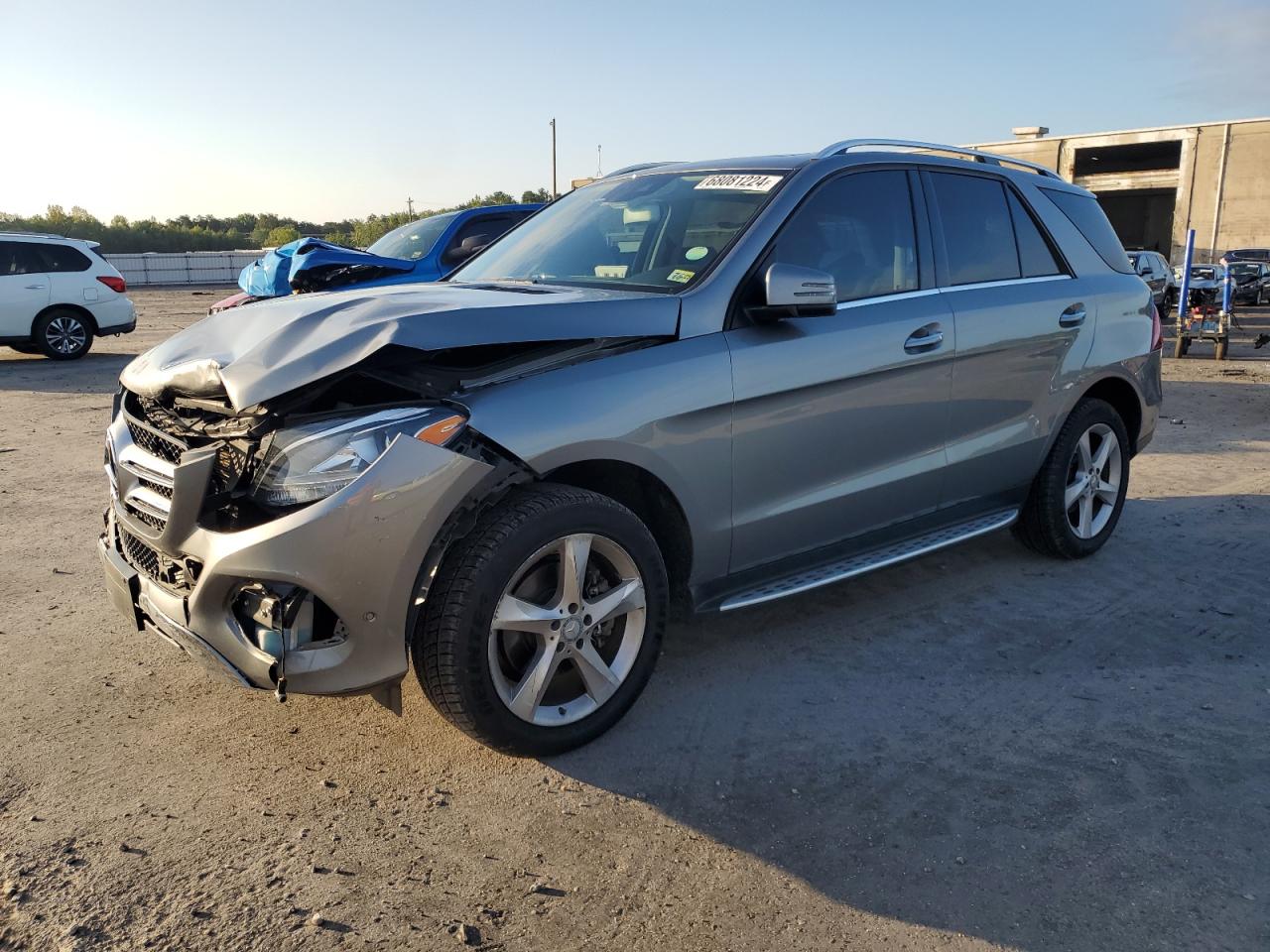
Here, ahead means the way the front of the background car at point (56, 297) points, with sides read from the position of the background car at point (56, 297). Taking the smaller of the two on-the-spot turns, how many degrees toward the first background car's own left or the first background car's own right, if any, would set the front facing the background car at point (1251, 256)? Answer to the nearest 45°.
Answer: approximately 180°

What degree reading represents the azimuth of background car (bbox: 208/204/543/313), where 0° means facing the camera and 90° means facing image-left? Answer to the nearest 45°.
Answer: approximately 45°

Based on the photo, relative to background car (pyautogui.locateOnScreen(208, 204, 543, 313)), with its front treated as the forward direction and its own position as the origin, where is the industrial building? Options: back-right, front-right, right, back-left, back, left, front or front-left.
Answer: back

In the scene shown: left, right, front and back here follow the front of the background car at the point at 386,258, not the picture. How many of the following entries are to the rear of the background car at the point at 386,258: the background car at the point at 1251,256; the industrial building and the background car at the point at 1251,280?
3

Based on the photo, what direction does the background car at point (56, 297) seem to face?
to the viewer's left

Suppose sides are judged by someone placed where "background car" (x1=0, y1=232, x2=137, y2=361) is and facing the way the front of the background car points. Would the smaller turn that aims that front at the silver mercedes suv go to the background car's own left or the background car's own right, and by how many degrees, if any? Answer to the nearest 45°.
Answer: approximately 90° to the background car's own left

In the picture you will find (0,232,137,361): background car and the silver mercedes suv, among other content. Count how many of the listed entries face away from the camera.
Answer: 0

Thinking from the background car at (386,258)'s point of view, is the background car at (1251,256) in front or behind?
behind

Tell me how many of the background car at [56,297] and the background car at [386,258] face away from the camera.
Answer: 0

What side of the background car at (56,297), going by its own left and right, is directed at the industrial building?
back

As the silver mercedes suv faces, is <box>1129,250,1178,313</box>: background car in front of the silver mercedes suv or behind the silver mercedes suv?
behind

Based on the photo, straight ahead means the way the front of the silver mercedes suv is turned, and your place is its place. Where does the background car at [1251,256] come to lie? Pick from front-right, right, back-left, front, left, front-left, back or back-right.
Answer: back

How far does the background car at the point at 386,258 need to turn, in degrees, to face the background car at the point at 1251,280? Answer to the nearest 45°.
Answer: approximately 180°
